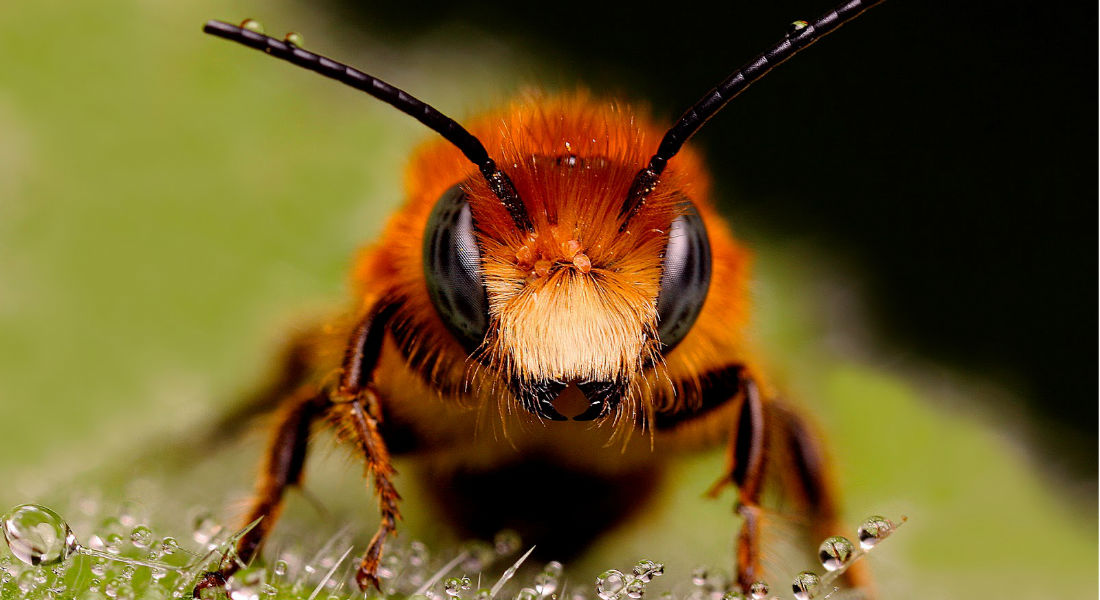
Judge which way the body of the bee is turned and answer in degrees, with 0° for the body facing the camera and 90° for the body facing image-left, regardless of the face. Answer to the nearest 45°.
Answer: approximately 0°
